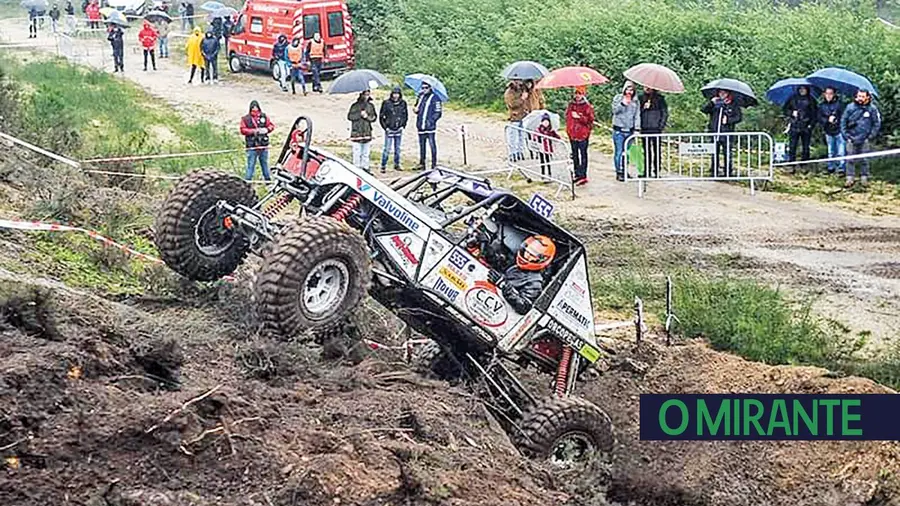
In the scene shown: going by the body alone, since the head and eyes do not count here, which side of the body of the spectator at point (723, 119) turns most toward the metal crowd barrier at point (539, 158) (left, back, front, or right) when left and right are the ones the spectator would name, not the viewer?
right

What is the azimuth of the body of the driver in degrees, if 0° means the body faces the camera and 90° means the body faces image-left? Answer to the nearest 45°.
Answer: approximately 45°

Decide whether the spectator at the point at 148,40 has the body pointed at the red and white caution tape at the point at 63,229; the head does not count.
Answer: yes

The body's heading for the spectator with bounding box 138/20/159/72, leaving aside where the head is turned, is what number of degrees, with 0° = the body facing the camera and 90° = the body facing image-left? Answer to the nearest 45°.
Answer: approximately 0°

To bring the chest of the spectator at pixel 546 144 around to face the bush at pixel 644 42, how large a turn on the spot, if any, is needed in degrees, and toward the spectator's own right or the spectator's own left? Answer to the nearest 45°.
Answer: approximately 180°

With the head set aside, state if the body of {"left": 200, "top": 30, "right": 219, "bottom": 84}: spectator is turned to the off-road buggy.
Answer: yes

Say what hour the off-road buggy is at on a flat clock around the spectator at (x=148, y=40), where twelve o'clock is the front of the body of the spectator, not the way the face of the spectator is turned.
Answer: The off-road buggy is roughly at 12 o'clock from the spectator.
